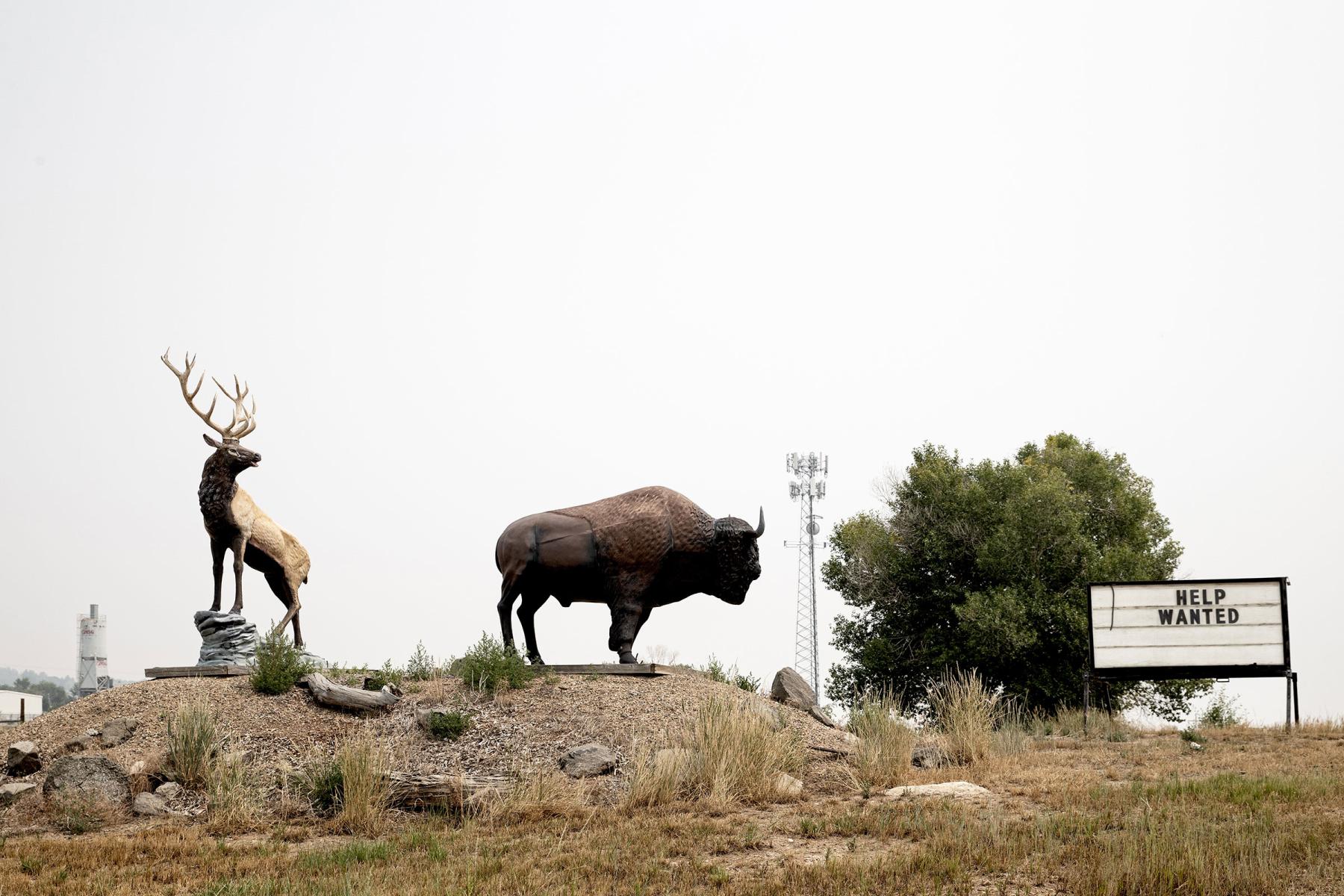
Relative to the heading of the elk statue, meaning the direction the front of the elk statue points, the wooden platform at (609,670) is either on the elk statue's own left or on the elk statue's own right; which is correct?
on the elk statue's own left

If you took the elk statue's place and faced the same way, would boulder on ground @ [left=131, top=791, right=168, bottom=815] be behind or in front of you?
in front

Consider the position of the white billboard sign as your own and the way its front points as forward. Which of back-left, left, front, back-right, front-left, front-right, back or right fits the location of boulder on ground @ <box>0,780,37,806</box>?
front-right

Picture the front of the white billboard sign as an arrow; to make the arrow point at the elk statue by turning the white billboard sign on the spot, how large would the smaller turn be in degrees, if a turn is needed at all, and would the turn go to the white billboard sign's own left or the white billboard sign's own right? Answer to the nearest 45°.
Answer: approximately 45° to the white billboard sign's own right

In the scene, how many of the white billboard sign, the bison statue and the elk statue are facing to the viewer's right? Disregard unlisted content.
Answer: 1

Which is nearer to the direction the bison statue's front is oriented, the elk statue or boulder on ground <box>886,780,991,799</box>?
the boulder on ground

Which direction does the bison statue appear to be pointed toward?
to the viewer's right

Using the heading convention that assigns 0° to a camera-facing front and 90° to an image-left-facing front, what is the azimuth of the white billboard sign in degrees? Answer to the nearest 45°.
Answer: approximately 0°

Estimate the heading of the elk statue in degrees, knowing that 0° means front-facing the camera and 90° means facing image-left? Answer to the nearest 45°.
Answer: approximately 45°

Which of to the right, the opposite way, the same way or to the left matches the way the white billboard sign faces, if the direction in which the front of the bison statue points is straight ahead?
to the right
